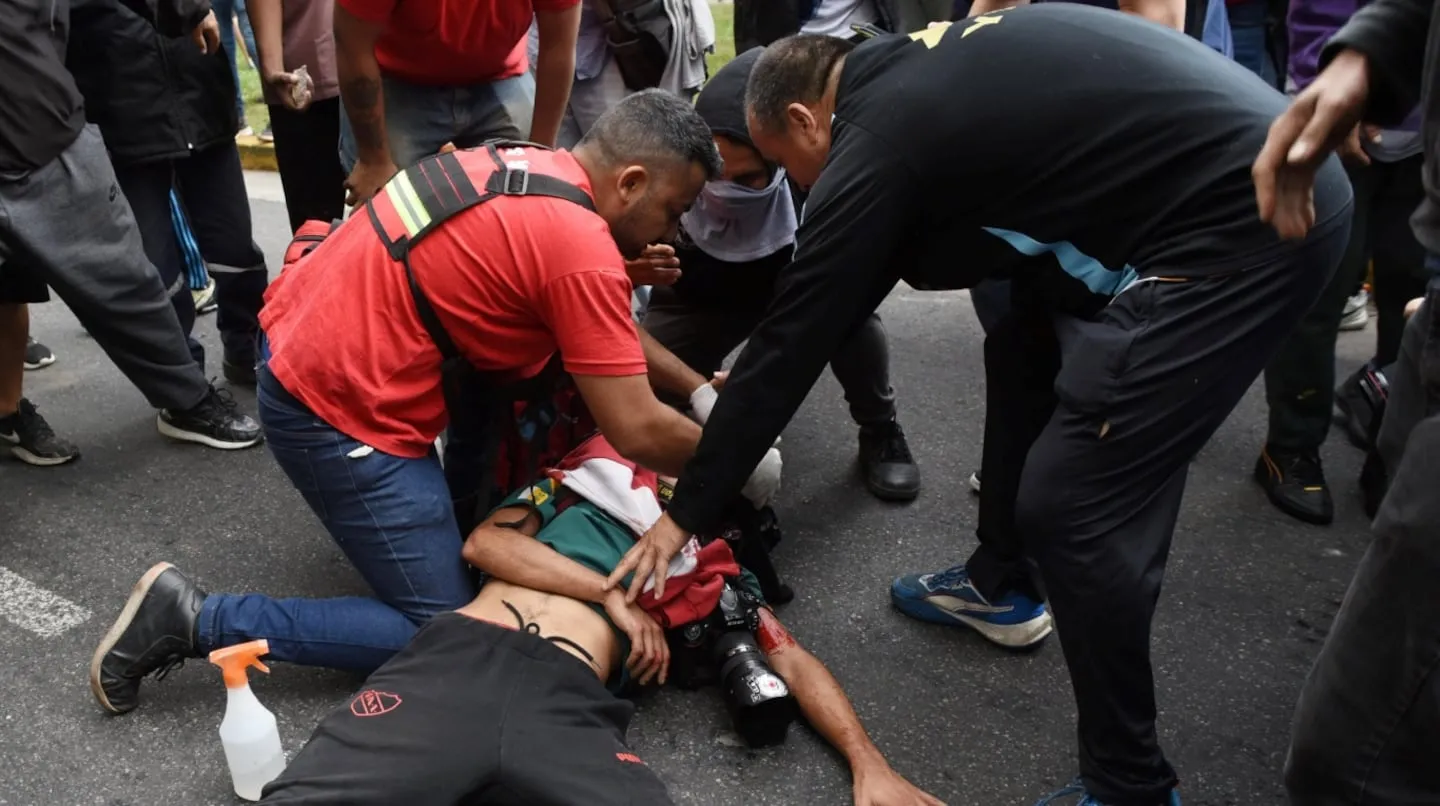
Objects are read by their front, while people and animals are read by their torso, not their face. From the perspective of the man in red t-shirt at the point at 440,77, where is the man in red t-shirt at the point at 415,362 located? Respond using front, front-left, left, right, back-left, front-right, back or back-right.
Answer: front

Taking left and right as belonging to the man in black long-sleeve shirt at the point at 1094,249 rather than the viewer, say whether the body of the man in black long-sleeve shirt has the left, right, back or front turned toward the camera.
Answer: left

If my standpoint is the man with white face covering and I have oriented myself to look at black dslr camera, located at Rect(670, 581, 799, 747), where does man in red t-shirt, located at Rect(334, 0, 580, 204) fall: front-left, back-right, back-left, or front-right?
back-right

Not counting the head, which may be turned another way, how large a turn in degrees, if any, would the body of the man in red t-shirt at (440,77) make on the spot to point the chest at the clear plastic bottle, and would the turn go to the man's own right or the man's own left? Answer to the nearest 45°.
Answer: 0° — they already face it

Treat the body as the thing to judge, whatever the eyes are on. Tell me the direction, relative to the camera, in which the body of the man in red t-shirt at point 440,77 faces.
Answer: toward the camera

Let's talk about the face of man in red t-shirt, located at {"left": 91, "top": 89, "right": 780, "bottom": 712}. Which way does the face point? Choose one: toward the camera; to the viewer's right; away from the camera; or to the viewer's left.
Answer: to the viewer's right

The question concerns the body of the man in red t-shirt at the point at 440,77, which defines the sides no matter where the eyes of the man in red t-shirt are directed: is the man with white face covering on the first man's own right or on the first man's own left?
on the first man's own left

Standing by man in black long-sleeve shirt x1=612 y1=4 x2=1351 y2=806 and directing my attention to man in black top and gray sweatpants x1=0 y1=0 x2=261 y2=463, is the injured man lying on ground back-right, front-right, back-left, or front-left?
front-left

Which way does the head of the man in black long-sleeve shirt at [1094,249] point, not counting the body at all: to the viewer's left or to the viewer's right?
to the viewer's left

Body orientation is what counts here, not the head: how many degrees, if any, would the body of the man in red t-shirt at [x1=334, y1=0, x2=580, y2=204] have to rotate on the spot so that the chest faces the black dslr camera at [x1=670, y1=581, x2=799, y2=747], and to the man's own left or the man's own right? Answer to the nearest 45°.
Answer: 0° — they already face it

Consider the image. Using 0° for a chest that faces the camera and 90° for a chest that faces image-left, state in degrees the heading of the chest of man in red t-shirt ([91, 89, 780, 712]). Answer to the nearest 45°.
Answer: approximately 270°
